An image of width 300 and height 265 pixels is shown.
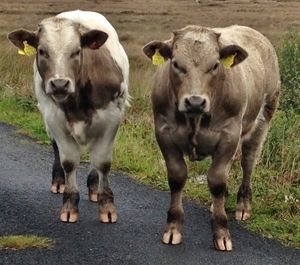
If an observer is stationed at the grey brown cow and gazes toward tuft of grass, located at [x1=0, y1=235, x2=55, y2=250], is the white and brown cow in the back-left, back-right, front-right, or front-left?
front-right

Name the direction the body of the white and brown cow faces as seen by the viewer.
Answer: toward the camera

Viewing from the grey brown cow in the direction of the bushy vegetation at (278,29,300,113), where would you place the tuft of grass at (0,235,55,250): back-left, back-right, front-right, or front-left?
back-left

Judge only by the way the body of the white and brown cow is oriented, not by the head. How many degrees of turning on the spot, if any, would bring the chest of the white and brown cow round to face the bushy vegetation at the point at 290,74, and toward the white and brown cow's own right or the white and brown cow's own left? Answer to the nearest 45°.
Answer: approximately 135° to the white and brown cow's own left

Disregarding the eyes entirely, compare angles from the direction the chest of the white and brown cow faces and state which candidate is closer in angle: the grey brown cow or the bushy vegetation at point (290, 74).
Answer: the grey brown cow

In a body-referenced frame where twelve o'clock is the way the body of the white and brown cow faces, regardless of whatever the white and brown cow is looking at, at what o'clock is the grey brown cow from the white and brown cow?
The grey brown cow is roughly at 10 o'clock from the white and brown cow.

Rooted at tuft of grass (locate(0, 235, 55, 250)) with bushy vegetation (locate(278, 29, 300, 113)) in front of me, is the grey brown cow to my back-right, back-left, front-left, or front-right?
front-right
